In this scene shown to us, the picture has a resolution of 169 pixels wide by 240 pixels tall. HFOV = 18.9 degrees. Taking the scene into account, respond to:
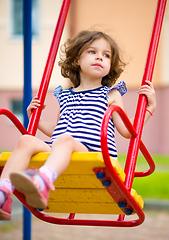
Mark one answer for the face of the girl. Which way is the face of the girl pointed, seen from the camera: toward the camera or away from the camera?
toward the camera

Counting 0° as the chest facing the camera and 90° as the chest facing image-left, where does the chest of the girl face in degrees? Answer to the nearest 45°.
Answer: approximately 45°
